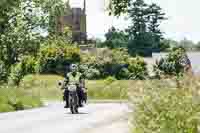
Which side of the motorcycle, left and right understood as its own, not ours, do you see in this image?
front

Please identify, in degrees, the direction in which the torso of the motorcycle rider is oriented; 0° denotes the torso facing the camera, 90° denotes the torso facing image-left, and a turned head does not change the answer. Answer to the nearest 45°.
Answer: approximately 0°
